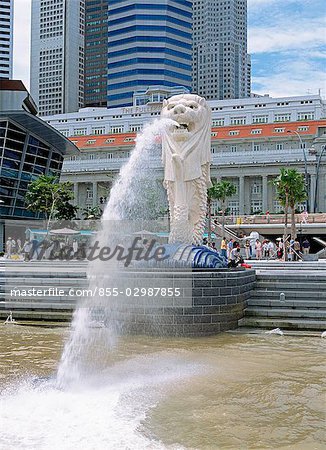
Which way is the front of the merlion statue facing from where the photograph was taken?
facing the viewer and to the left of the viewer

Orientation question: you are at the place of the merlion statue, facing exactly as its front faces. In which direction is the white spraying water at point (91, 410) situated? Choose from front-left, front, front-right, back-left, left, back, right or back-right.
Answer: front-left
